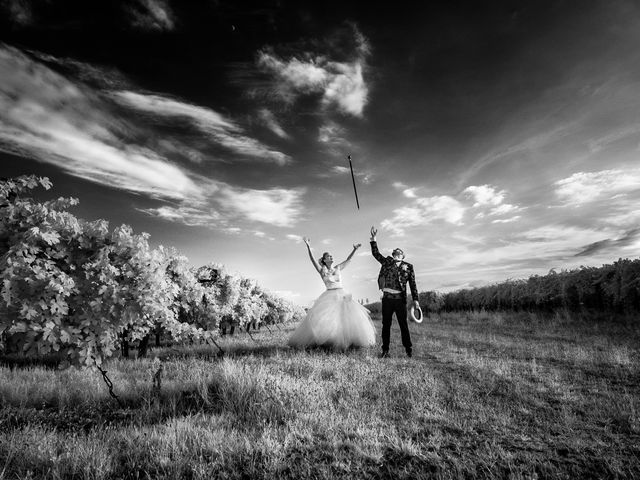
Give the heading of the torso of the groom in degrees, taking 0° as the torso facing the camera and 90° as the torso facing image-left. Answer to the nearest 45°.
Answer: approximately 0°

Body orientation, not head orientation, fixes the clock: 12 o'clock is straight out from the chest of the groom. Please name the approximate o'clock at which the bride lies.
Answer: The bride is roughly at 4 o'clock from the groom.
